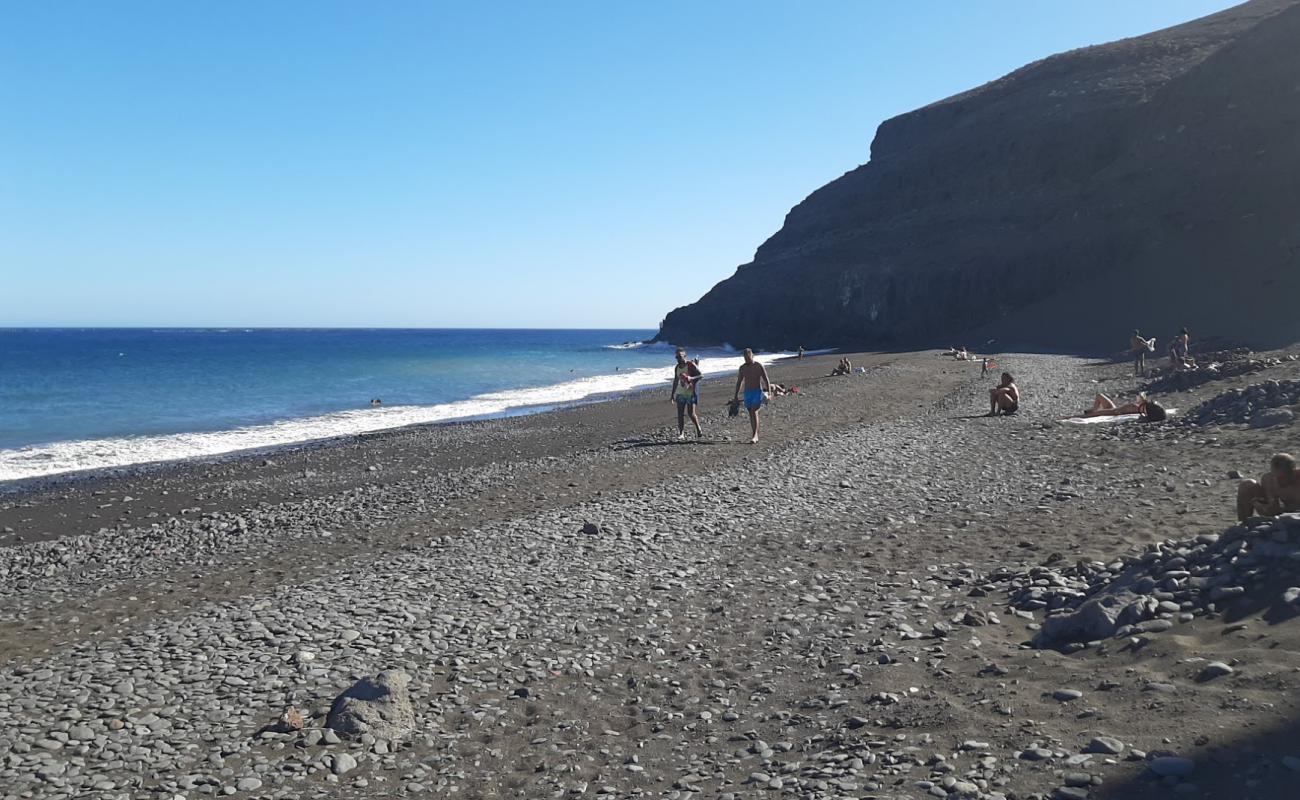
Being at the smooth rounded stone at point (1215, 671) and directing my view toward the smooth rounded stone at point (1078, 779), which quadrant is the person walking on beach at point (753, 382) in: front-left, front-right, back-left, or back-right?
back-right

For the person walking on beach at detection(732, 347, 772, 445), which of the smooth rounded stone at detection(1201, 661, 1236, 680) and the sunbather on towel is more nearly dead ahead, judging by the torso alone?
the smooth rounded stone

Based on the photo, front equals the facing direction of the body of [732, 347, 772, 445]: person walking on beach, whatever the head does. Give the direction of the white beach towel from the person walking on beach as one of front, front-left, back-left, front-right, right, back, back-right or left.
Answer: left

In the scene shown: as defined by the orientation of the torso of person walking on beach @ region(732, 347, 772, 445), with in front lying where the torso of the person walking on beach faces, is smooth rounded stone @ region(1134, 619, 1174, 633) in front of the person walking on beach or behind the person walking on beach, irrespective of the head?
in front

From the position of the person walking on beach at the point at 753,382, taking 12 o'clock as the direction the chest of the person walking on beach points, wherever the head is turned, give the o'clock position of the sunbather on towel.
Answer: The sunbather on towel is roughly at 9 o'clock from the person walking on beach.

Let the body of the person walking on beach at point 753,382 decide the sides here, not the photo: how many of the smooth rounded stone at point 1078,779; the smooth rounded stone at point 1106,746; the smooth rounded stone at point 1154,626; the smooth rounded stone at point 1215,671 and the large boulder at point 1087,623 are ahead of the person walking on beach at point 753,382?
5

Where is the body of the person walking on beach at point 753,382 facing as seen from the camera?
toward the camera

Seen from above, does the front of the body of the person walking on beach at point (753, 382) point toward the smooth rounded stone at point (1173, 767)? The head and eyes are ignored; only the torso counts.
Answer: yes

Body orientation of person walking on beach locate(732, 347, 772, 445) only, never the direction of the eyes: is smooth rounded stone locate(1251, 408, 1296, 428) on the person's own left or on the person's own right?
on the person's own left

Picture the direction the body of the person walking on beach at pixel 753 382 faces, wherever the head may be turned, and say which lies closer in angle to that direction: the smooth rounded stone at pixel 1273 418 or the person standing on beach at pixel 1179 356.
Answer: the smooth rounded stone

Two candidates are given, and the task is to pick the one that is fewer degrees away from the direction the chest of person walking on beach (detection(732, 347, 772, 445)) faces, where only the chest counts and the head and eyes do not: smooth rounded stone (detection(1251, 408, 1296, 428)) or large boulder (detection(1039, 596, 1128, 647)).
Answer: the large boulder

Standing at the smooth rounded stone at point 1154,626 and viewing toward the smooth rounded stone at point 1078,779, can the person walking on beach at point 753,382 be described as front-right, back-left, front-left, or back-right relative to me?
back-right

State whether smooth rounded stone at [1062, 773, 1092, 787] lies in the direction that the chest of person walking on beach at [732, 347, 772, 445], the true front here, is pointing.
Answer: yes

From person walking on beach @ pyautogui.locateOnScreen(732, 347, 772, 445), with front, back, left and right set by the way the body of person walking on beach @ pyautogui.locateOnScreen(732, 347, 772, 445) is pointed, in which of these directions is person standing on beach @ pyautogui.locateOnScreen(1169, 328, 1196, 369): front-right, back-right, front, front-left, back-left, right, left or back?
back-left
